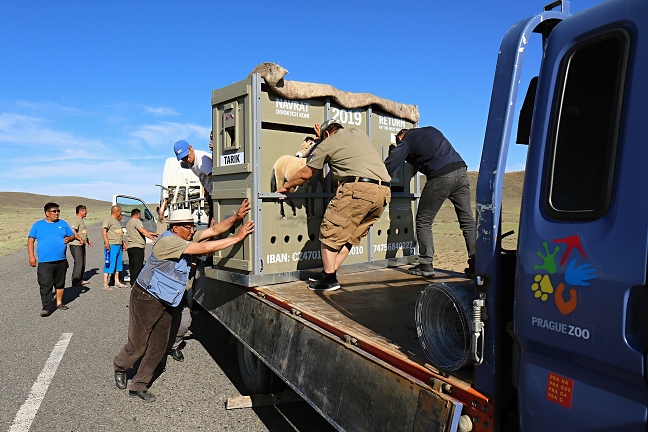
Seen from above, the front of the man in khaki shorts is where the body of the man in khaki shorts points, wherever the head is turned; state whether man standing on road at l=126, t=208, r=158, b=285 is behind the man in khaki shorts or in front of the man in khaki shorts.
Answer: in front

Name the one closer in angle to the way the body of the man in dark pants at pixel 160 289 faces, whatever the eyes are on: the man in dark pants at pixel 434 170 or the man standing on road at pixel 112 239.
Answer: the man in dark pants

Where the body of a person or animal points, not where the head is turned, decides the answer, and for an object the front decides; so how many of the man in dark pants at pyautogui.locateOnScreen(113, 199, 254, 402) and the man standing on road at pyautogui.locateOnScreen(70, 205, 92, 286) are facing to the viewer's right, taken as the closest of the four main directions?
2

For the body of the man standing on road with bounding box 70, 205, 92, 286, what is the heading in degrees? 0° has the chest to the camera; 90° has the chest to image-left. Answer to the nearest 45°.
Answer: approximately 270°

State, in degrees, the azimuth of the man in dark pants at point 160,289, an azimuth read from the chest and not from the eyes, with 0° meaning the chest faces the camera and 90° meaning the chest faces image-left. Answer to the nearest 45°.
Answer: approximately 270°

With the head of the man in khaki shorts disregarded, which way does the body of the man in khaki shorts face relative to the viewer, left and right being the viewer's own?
facing away from the viewer and to the left of the viewer

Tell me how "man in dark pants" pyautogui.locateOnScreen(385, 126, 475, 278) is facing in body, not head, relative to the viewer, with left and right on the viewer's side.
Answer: facing away from the viewer and to the left of the viewer

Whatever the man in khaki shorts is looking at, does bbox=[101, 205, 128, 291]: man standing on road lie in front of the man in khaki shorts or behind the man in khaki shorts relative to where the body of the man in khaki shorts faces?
in front
